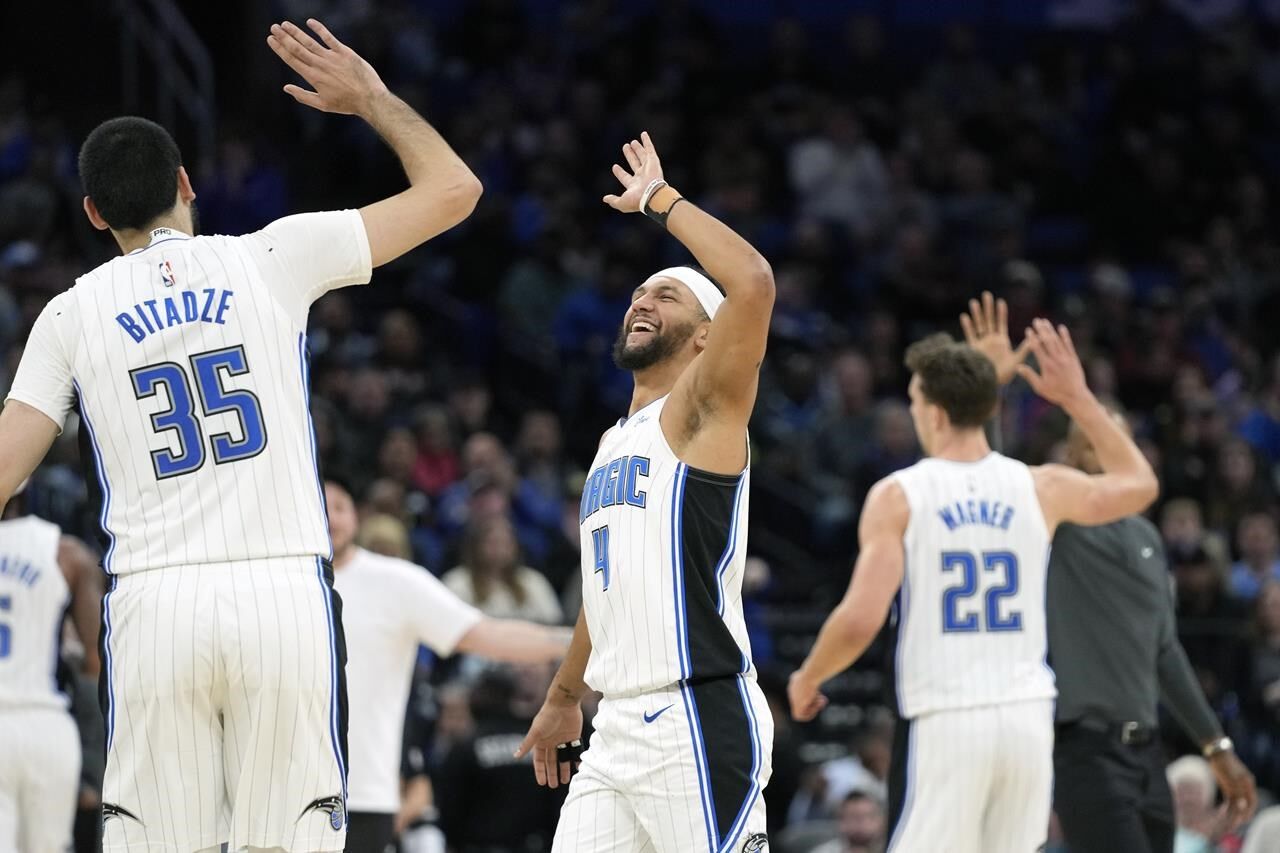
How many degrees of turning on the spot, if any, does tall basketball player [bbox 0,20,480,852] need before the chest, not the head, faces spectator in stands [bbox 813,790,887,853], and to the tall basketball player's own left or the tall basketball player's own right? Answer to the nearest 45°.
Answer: approximately 45° to the tall basketball player's own right

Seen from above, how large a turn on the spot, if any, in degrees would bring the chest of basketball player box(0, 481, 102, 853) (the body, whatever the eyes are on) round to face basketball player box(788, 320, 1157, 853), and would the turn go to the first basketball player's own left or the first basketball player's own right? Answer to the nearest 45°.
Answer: approximately 135° to the first basketball player's own right

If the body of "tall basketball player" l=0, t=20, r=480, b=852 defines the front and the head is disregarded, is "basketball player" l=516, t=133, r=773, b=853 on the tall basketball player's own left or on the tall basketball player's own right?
on the tall basketball player's own right

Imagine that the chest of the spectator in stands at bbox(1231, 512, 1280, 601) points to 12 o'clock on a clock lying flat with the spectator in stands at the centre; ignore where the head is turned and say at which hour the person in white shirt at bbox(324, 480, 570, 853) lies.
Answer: The person in white shirt is roughly at 1 o'clock from the spectator in stands.

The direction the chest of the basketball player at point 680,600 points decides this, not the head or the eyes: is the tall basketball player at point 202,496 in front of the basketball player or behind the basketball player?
in front

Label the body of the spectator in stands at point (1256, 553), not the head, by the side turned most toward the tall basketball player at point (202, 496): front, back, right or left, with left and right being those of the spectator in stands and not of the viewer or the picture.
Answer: front

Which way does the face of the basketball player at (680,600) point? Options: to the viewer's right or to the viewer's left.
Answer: to the viewer's left

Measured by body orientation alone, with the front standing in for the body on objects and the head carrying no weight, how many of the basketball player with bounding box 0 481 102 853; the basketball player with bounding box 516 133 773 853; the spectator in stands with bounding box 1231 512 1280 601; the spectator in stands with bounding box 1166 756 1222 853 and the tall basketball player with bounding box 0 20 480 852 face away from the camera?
2

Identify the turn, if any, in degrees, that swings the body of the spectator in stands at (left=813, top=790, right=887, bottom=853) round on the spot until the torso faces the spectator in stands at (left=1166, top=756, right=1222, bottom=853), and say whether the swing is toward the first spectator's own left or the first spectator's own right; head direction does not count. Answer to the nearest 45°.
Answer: approximately 90° to the first spectator's own left
